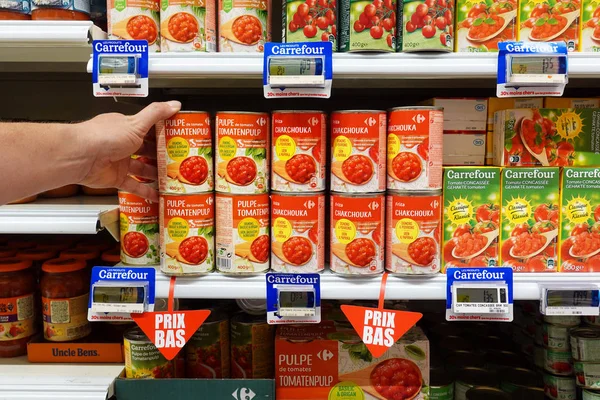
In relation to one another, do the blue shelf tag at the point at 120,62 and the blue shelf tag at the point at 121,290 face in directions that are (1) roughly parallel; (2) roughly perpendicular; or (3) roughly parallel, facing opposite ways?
roughly parallel

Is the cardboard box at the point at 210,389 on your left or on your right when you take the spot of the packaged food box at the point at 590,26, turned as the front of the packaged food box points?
on your right

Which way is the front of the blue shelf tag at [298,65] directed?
toward the camera

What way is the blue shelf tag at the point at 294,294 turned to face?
toward the camera

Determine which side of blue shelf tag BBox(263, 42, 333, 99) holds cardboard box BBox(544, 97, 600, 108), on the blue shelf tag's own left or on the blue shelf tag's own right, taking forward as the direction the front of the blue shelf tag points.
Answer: on the blue shelf tag's own left

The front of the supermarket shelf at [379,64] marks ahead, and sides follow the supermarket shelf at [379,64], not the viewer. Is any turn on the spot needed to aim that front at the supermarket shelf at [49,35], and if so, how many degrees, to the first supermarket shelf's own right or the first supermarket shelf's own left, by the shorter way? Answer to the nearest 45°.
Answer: approximately 90° to the first supermarket shelf's own right

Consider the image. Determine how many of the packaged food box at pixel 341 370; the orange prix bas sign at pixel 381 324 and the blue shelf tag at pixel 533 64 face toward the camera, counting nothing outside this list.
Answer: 3

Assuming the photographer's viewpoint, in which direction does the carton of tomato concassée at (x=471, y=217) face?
facing the viewer

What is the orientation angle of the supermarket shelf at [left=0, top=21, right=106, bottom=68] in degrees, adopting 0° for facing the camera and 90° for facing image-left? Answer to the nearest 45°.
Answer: approximately 0°

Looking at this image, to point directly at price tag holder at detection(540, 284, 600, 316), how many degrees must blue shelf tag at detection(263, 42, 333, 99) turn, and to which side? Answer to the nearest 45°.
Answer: approximately 90° to its left

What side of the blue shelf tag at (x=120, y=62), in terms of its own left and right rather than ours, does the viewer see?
front
